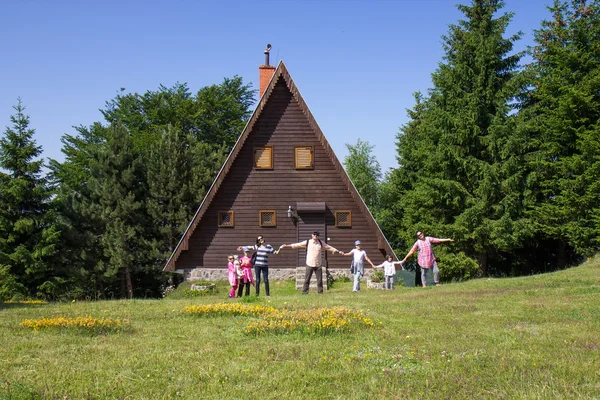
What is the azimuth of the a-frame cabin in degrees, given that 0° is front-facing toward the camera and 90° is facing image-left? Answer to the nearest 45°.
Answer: approximately 0°

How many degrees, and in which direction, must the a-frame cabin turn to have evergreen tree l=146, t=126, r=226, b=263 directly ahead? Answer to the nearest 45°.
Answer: approximately 135° to its right

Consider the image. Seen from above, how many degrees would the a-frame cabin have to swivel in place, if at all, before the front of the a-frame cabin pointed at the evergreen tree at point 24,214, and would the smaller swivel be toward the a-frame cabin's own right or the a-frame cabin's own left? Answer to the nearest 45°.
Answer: approximately 90° to the a-frame cabin's own right

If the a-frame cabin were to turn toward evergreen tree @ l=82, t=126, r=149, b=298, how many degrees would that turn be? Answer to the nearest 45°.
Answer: approximately 135° to its right

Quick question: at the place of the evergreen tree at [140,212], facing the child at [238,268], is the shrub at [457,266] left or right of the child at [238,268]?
left

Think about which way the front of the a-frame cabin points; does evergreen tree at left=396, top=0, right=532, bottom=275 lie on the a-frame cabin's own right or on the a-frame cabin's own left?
on the a-frame cabin's own left

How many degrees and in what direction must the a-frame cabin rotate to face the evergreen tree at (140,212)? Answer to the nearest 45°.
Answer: approximately 135° to its right
